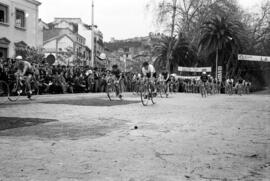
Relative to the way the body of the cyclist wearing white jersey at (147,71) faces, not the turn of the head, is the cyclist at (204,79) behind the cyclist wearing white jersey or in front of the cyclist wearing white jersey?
behind

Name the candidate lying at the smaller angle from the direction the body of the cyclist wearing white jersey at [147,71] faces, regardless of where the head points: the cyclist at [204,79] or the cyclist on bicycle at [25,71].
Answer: the cyclist on bicycle

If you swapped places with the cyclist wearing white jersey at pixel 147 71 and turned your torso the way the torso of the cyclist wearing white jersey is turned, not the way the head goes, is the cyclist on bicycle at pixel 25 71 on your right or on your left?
on your right

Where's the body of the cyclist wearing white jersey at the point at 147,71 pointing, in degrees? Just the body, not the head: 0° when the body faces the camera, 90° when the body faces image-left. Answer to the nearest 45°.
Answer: approximately 45°
